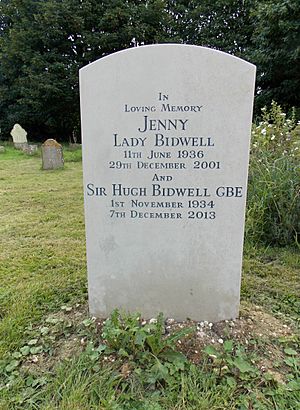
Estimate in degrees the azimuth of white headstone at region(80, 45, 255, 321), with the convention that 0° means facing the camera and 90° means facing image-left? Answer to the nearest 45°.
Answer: approximately 0°

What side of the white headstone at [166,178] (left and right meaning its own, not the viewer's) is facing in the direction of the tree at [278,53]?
back

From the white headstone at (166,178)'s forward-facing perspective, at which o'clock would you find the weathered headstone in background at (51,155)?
The weathered headstone in background is roughly at 5 o'clock from the white headstone.

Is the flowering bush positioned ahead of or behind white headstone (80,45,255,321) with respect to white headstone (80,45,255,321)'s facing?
behind
